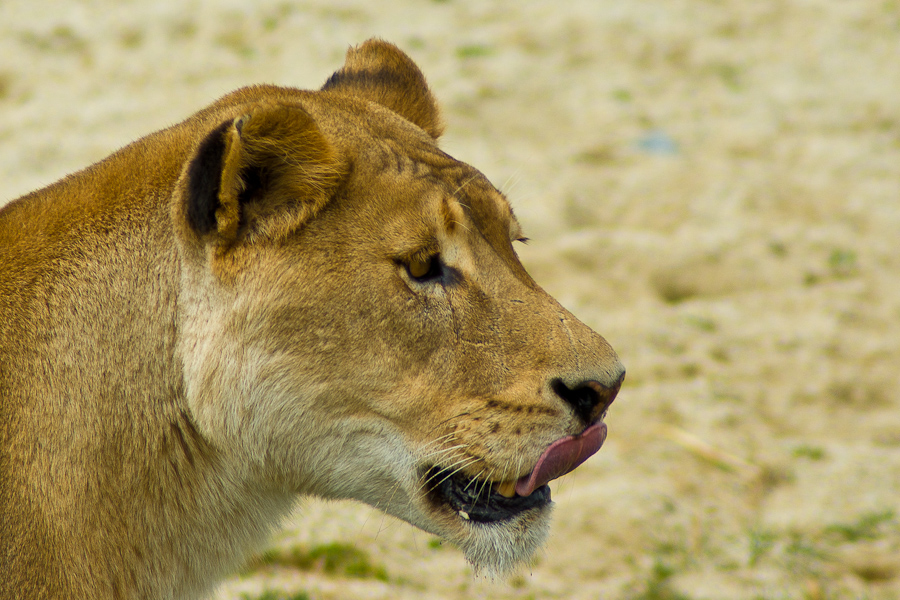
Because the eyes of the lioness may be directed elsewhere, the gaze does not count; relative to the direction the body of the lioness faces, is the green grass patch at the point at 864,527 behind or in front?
in front

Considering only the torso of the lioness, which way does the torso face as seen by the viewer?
to the viewer's right
